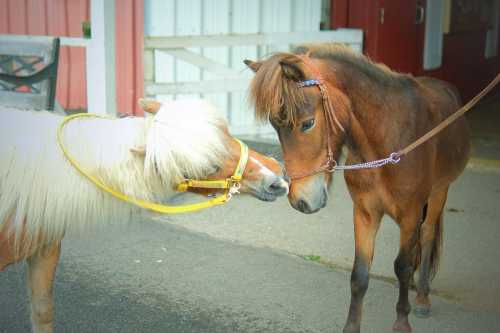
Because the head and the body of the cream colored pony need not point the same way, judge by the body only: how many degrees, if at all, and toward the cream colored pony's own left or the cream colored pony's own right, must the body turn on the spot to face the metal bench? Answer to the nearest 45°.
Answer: approximately 90° to the cream colored pony's own left

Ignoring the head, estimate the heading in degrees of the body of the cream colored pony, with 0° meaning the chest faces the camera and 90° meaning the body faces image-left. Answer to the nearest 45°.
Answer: approximately 270°

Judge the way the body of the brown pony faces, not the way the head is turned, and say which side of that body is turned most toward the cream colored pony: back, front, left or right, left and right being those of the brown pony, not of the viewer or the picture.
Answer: front

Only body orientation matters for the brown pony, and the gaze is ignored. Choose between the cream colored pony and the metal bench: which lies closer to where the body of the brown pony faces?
the cream colored pony

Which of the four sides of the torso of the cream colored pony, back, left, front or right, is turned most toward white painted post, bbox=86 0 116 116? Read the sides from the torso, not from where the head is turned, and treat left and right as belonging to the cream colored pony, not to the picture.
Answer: left

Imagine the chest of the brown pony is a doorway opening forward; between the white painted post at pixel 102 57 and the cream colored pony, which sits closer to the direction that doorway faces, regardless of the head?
the cream colored pony

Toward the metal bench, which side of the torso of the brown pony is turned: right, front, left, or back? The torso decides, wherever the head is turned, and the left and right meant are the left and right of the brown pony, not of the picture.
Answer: right

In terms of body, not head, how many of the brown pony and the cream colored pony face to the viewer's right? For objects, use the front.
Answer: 1

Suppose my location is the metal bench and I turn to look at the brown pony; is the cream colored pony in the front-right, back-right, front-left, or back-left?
front-right

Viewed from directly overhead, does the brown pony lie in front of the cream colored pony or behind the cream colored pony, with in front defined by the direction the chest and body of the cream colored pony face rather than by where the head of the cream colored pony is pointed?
in front

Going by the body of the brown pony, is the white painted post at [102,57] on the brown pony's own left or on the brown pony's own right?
on the brown pony's own right
